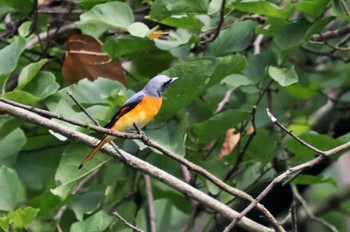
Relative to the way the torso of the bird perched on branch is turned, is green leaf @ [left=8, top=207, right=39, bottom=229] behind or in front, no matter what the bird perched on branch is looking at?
behind

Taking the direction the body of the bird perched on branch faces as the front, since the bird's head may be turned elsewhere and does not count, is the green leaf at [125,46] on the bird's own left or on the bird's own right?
on the bird's own left

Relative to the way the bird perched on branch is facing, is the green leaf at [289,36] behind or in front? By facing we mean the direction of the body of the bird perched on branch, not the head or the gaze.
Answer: in front

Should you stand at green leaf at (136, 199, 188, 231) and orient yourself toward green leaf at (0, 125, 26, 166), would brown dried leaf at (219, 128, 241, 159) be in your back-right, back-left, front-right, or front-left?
back-right

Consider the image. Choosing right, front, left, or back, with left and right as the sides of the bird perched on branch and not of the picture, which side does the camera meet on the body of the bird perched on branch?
right

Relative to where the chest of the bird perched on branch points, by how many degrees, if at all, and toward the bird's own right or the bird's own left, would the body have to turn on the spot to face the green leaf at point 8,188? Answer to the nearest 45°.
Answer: approximately 180°

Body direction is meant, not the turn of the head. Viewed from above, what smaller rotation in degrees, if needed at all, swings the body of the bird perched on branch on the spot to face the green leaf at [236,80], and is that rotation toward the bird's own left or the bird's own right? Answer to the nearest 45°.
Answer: approximately 45° to the bird's own left

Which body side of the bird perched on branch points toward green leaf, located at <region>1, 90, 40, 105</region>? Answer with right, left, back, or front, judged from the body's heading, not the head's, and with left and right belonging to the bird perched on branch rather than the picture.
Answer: back

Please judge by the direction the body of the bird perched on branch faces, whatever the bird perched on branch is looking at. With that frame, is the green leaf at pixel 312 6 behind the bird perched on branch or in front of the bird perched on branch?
in front
